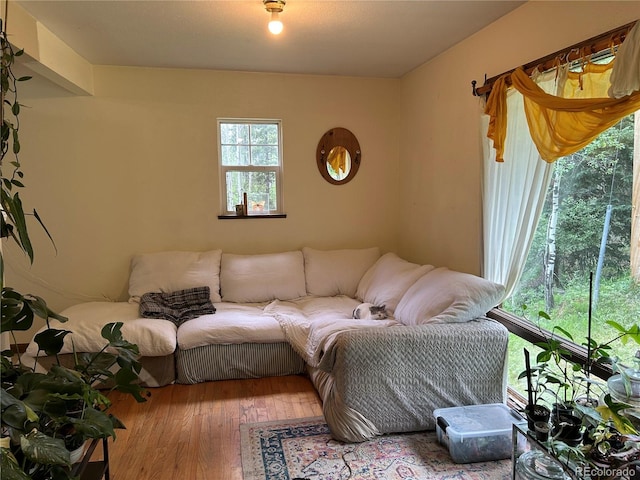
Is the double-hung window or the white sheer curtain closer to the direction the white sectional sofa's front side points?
the white sheer curtain

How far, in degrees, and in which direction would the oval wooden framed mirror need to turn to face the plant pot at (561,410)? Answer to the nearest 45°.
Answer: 0° — it already faces it

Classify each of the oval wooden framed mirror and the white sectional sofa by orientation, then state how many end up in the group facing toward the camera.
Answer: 2

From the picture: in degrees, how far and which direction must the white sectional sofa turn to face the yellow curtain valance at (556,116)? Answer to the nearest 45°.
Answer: approximately 45° to its left

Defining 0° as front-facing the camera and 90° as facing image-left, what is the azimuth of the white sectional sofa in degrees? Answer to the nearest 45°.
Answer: approximately 0°

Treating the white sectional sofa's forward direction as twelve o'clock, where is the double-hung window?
The double-hung window is roughly at 5 o'clock from the white sectional sofa.

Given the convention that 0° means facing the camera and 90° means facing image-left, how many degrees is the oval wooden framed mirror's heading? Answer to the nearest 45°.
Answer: approximately 0°
